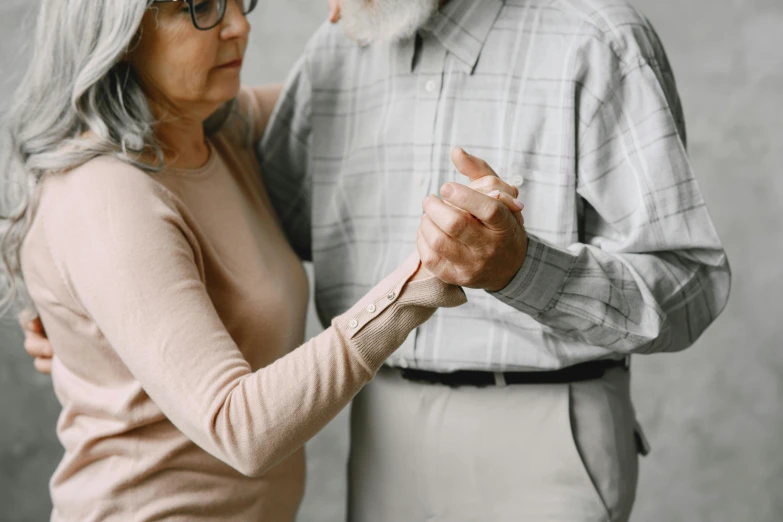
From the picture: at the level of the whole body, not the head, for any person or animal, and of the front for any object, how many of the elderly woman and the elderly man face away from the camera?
0

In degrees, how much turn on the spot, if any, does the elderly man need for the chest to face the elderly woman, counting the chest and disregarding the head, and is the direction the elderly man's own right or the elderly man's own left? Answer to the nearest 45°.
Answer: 0° — they already face them

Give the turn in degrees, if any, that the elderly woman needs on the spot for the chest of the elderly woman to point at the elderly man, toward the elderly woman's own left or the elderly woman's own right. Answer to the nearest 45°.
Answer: approximately 45° to the elderly woman's own left

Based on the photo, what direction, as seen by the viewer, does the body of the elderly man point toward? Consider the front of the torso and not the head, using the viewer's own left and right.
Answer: facing the viewer and to the left of the viewer

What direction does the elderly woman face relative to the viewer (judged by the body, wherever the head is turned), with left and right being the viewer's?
facing the viewer and to the right of the viewer
